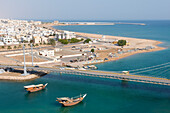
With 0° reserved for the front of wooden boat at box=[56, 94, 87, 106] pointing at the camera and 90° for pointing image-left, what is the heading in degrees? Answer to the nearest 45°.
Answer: approximately 270°

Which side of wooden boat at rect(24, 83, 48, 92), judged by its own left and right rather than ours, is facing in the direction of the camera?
right

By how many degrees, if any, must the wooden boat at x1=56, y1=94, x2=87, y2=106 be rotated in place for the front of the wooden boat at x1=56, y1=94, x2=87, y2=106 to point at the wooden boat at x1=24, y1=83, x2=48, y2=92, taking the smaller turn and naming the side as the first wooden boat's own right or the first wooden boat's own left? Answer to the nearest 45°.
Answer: approximately 135° to the first wooden boat's own left

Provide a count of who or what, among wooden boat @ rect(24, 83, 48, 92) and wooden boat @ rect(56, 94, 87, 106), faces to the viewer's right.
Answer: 2

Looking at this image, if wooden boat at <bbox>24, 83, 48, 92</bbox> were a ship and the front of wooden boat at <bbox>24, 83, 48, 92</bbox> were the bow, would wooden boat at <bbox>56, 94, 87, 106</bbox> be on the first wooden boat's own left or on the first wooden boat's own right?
on the first wooden boat's own right
